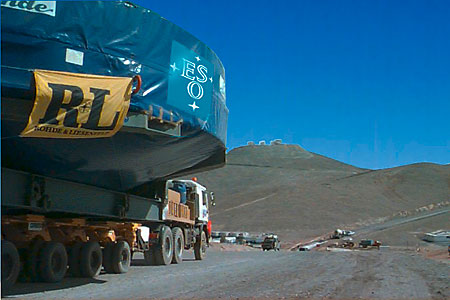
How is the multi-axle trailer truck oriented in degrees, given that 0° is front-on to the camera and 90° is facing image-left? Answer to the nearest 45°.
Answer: approximately 225°
